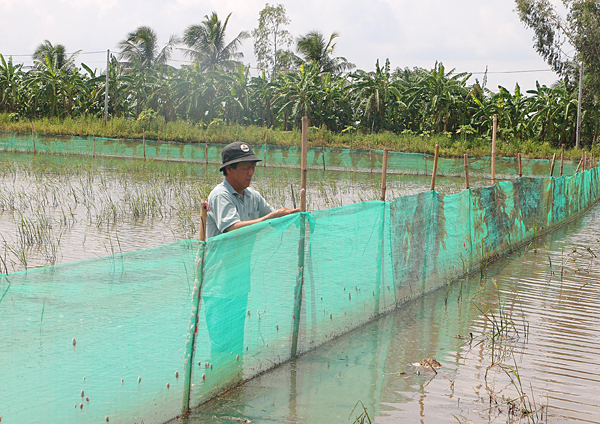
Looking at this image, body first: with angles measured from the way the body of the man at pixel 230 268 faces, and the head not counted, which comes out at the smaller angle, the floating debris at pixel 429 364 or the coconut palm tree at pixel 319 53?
the floating debris

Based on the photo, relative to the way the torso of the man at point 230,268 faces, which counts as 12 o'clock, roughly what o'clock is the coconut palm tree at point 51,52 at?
The coconut palm tree is roughly at 7 o'clock from the man.

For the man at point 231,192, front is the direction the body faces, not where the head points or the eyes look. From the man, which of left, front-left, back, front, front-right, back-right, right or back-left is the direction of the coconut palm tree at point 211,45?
back-left

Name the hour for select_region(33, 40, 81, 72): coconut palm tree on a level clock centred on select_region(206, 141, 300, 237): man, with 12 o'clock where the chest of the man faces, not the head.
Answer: The coconut palm tree is roughly at 7 o'clock from the man.

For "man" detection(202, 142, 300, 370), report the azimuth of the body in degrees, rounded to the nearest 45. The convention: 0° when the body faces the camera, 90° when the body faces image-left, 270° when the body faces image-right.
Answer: approximately 315°

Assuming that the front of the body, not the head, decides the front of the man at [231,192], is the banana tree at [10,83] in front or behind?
behind

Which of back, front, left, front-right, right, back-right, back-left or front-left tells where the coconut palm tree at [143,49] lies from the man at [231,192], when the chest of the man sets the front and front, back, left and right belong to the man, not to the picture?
back-left

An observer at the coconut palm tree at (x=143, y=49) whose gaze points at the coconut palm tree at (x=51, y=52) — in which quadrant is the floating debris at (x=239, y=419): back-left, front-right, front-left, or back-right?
back-left
